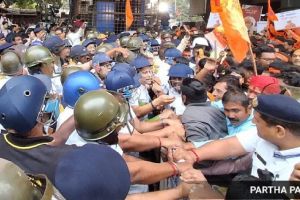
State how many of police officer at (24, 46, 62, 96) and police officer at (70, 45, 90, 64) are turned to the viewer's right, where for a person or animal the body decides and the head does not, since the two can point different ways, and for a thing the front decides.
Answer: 2

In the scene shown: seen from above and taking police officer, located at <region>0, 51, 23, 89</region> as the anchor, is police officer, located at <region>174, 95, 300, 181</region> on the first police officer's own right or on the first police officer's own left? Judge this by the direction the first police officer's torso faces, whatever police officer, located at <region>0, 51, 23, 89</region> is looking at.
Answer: on the first police officer's own right

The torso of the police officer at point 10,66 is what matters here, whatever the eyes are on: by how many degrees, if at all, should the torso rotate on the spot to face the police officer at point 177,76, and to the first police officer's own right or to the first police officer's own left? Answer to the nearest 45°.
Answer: approximately 45° to the first police officer's own right

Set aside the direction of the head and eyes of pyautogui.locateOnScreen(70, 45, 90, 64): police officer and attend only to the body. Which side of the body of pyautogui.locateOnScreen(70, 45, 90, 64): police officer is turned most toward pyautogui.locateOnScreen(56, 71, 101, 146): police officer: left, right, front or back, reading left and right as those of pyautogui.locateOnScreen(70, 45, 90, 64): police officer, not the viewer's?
right

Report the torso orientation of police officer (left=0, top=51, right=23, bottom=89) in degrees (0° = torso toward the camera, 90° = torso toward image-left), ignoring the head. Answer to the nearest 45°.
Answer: approximately 225°

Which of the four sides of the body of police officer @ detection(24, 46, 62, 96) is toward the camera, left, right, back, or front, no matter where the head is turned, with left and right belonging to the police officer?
right

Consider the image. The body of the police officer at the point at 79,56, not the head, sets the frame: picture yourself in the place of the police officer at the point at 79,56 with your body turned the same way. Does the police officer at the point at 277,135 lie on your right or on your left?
on your right

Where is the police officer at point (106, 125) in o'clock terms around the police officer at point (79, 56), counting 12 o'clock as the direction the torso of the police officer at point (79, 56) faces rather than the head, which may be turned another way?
the police officer at point (106, 125) is roughly at 3 o'clock from the police officer at point (79, 56).

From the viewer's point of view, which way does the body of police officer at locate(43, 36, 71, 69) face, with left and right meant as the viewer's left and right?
facing to the right of the viewer

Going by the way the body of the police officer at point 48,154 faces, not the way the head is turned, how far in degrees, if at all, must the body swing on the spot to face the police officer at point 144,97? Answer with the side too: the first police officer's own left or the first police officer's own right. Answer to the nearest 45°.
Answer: approximately 45° to the first police officer's own left

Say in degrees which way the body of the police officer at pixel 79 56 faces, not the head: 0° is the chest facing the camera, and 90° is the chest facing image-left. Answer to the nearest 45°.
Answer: approximately 270°
